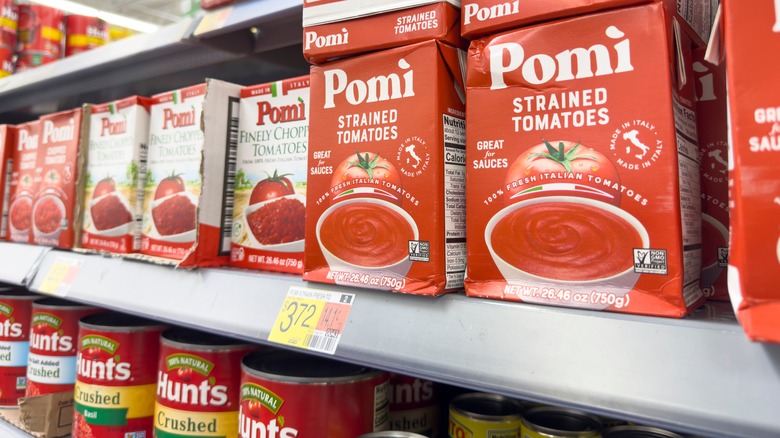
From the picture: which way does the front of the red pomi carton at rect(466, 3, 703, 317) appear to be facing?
toward the camera

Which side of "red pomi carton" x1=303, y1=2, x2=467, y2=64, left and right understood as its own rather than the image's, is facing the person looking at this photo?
front

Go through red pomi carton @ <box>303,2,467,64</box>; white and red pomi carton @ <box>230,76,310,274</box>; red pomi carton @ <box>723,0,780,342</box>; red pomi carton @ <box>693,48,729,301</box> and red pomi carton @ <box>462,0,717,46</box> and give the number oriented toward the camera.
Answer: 5

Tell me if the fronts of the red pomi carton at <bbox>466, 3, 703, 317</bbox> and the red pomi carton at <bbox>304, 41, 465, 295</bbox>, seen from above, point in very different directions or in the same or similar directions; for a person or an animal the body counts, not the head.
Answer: same or similar directions

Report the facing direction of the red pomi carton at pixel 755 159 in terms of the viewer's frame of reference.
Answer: facing the viewer

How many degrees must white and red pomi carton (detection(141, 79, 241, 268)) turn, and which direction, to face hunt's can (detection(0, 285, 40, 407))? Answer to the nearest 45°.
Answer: approximately 90° to its right

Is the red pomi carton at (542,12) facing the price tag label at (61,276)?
no

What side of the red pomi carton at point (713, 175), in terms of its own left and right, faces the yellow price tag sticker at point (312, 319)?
right

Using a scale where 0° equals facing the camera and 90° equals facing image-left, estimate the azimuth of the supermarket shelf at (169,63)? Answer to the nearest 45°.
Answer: approximately 45°

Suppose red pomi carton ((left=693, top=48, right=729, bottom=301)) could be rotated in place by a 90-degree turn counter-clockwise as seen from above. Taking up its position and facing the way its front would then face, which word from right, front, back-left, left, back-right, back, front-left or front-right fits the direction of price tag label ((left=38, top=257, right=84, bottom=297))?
back

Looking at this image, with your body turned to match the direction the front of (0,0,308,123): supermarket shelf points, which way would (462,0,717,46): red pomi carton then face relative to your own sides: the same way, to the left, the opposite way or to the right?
the same way

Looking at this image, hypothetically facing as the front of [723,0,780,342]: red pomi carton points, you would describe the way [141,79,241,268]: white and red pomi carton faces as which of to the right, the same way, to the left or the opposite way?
the same way

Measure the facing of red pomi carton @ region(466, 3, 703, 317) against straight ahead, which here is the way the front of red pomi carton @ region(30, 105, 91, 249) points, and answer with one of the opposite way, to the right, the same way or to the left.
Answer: the same way

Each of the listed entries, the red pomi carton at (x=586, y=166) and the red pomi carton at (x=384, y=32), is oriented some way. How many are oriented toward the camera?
2

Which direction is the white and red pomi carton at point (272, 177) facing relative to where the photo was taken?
toward the camera

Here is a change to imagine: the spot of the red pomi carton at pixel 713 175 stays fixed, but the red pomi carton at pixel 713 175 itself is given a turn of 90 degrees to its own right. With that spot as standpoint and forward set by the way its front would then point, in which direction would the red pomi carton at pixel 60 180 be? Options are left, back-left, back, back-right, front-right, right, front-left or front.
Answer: front

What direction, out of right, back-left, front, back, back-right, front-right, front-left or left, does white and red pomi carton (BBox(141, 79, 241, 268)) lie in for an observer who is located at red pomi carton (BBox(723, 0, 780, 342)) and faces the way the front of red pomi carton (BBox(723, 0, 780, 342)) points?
right

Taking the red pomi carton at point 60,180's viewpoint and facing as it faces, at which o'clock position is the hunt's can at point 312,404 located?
The hunt's can is roughly at 10 o'clock from the red pomi carton.
